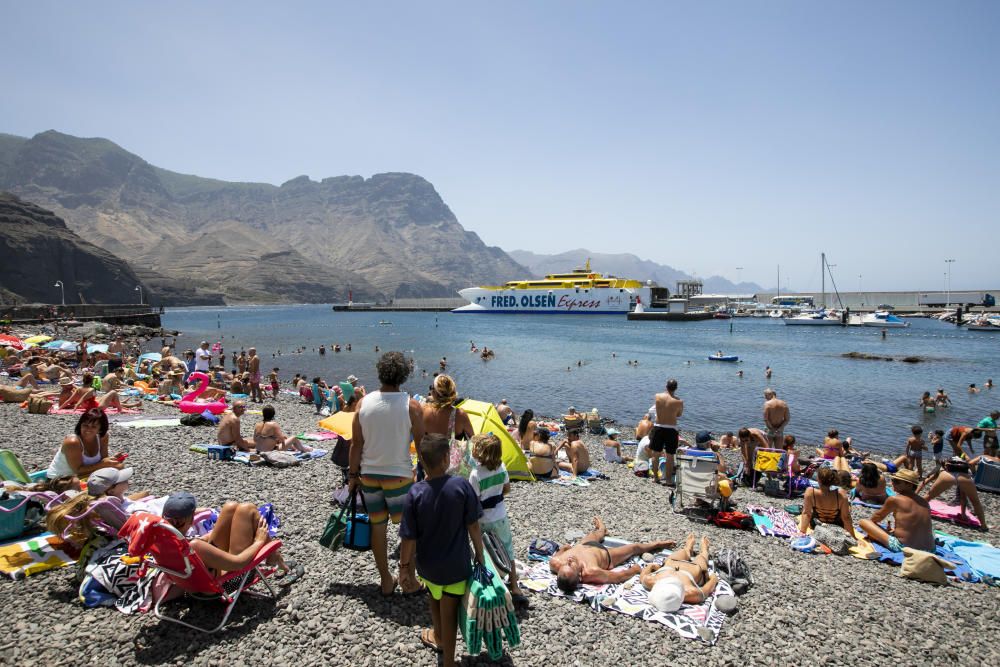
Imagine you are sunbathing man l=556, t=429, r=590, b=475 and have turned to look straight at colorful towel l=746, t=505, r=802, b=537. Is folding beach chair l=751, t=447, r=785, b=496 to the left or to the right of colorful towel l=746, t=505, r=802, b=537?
left

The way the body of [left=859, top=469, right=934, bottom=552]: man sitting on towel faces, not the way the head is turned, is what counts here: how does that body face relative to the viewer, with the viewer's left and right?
facing away from the viewer and to the left of the viewer

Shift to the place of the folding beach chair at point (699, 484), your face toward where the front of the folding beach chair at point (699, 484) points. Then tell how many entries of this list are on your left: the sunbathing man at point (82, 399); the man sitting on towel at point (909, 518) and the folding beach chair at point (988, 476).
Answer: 1

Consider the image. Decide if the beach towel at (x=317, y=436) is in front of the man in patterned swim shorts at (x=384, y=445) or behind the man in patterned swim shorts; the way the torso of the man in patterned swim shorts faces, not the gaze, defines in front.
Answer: in front

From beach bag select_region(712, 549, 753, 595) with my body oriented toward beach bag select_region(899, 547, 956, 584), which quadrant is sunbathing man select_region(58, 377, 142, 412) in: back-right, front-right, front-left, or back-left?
back-left

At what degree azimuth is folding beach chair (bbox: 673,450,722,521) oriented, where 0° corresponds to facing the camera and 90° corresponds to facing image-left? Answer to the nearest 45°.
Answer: approximately 180°

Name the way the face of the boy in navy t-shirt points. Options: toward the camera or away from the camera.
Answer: away from the camera

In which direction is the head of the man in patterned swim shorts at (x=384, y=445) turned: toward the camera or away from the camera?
away from the camera

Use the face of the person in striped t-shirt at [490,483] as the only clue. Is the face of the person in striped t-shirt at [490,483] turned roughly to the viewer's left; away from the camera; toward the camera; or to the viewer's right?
away from the camera

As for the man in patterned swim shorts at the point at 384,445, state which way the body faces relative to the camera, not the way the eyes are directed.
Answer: away from the camera

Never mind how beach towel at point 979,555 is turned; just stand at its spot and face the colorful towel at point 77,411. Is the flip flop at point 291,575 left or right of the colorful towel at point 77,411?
left

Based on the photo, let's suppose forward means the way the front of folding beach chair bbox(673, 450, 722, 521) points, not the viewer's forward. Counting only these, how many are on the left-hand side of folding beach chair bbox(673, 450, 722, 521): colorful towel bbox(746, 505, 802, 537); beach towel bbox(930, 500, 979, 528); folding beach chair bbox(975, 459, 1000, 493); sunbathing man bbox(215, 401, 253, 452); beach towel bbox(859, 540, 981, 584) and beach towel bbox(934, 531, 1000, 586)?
1

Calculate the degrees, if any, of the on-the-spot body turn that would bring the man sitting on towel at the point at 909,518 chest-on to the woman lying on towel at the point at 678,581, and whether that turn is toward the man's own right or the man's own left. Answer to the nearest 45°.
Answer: approximately 90° to the man's own left

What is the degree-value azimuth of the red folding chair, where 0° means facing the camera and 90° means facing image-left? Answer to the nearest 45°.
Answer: approximately 225°
